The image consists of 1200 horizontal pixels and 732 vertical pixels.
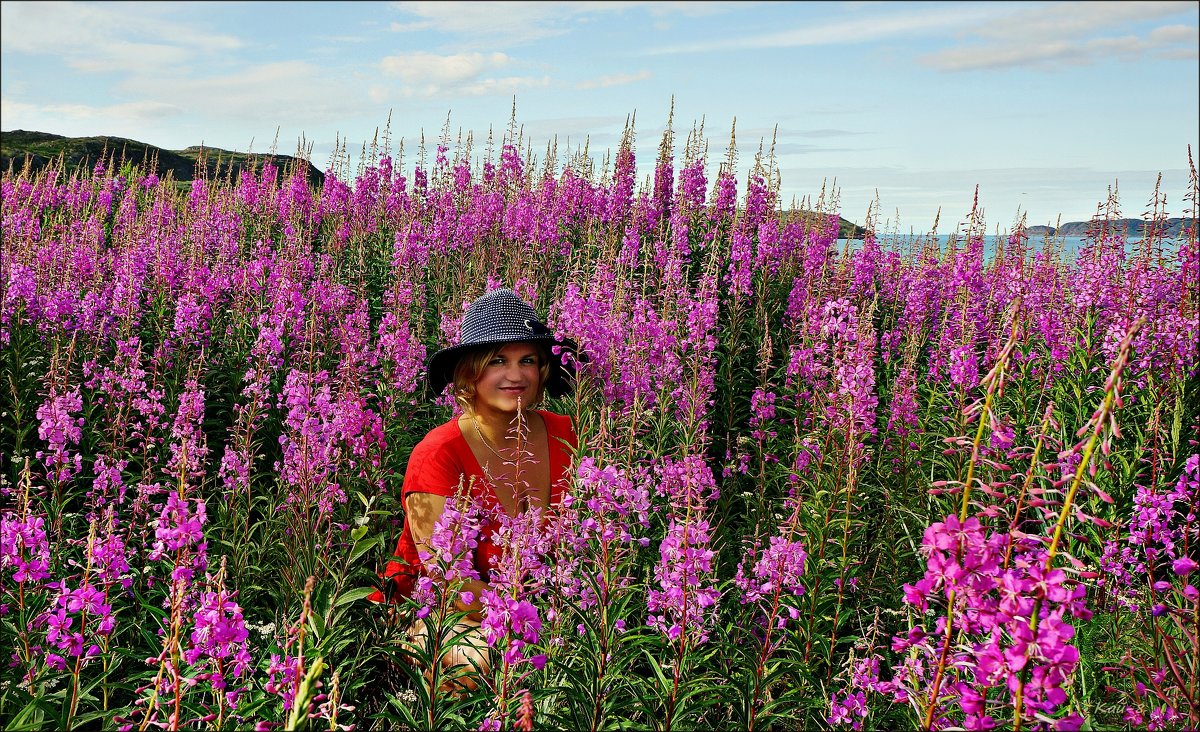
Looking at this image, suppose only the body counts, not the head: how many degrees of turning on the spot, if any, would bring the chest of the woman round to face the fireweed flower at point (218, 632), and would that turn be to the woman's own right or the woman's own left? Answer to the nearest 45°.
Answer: approximately 45° to the woman's own right

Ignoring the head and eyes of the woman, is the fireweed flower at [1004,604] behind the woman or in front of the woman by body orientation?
in front

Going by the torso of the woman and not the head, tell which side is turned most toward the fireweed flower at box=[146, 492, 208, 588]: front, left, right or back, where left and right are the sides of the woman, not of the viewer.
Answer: right

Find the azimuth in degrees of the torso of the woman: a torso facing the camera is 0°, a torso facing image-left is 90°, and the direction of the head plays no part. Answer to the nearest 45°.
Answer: approximately 315°

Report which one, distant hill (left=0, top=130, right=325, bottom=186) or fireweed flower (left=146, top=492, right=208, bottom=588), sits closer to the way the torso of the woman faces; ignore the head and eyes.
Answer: the fireweed flower

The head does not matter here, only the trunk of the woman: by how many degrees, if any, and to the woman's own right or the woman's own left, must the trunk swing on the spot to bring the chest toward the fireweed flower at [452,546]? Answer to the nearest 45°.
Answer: approximately 45° to the woman's own right

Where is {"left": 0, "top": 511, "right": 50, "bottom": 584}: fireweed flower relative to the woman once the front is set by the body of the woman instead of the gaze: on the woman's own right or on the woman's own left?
on the woman's own right

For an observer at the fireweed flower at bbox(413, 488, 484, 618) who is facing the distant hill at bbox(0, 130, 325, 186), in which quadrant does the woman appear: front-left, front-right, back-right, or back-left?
front-right

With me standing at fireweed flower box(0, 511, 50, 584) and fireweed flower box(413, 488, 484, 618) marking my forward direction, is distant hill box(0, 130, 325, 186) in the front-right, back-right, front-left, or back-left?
back-left
